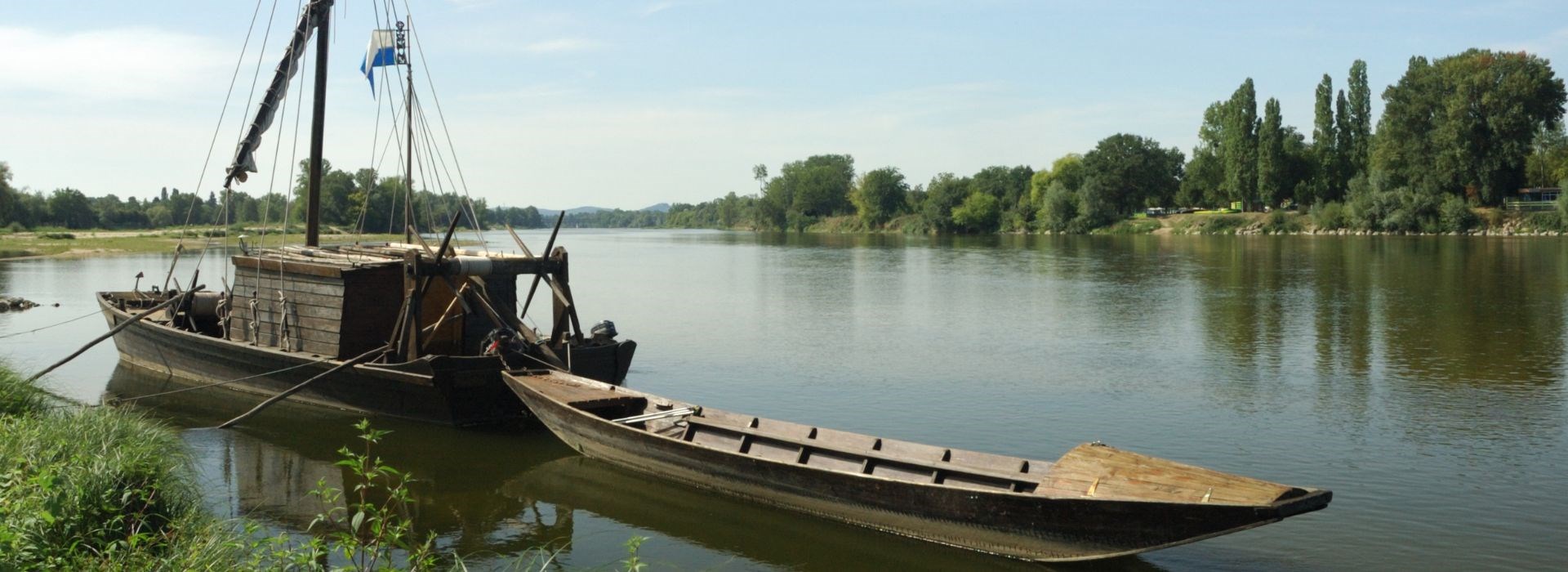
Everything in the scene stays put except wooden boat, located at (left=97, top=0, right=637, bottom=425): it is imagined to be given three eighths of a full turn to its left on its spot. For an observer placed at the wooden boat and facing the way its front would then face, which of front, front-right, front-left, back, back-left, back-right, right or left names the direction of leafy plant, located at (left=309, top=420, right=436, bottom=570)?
front

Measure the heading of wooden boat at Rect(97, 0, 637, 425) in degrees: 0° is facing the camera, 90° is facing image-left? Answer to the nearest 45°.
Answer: approximately 135°

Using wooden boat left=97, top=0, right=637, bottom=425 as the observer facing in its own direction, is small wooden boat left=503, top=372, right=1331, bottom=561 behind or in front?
behind
